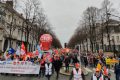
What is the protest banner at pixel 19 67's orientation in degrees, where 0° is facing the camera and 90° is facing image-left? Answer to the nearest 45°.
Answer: approximately 0°
